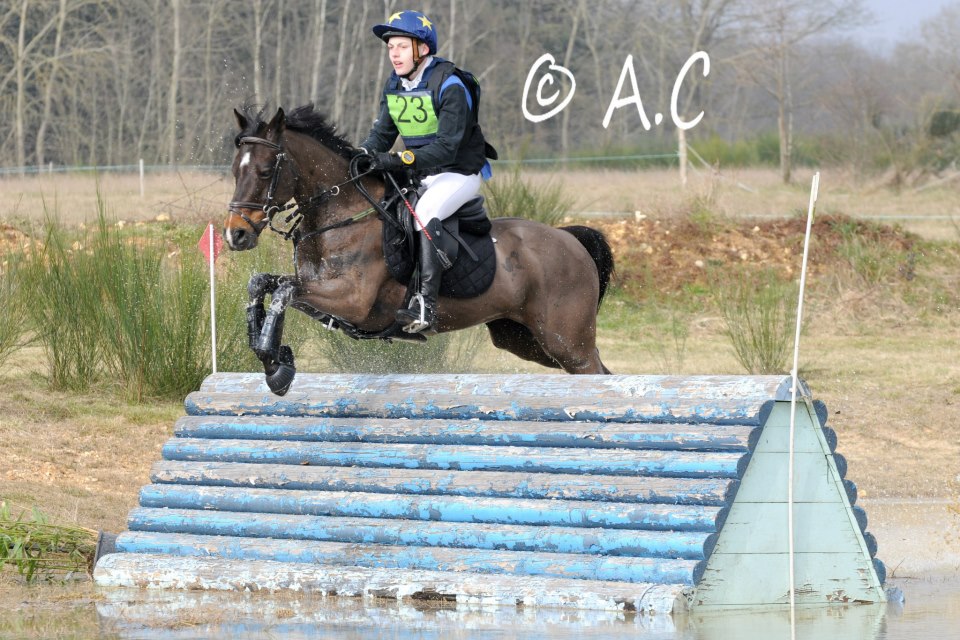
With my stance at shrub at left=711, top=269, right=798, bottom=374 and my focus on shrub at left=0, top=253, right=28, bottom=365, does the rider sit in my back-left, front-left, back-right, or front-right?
front-left

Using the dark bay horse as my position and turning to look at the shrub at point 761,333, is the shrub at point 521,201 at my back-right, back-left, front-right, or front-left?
front-left

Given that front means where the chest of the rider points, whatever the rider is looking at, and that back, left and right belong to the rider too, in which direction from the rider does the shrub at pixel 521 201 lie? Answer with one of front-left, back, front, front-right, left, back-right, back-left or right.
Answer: back-right

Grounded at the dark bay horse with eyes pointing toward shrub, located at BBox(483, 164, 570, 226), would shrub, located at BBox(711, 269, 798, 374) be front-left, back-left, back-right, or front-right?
front-right

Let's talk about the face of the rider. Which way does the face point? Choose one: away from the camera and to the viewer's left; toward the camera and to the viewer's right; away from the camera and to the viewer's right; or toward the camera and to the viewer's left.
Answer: toward the camera and to the viewer's left

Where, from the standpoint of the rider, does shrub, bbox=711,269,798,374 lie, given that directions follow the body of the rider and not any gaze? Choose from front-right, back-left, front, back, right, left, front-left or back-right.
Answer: back

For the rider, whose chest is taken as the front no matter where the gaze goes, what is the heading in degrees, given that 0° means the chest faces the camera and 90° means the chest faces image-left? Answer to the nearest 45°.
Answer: approximately 45°

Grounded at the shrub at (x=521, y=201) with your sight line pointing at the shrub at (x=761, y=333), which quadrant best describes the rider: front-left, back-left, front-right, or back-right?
front-right
